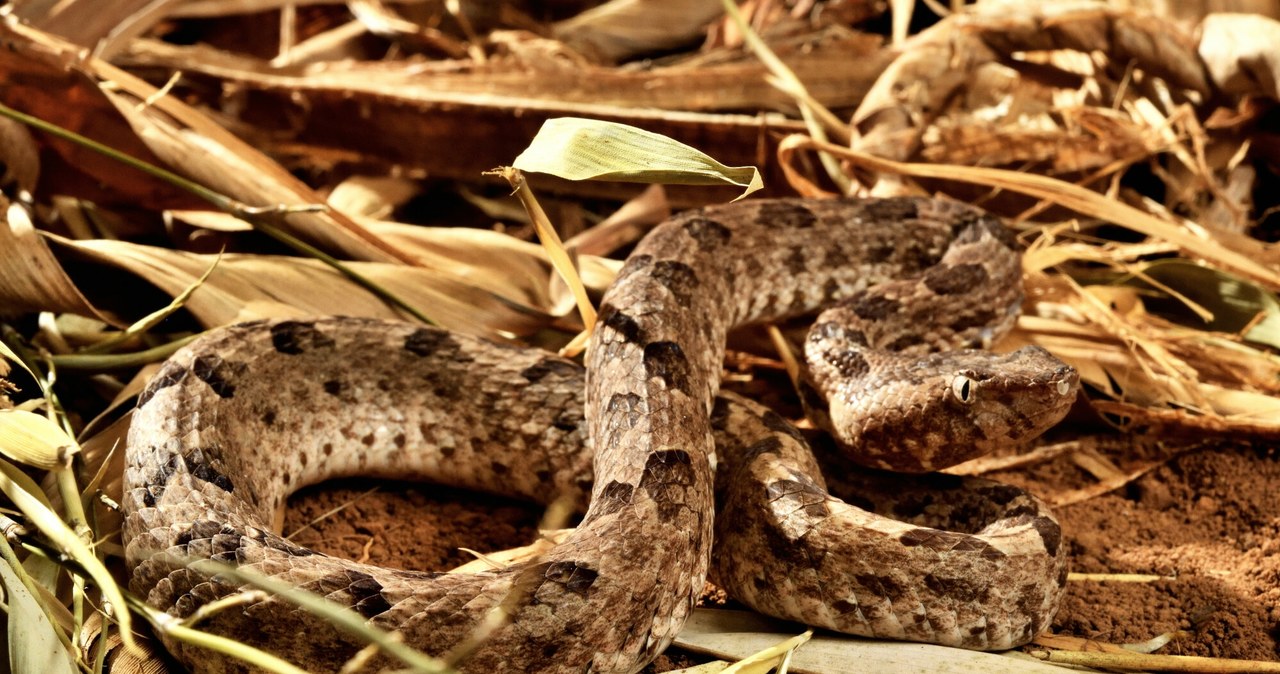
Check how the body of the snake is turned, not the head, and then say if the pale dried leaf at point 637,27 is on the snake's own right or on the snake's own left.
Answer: on the snake's own left

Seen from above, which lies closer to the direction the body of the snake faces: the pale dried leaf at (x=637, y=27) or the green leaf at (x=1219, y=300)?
the green leaf

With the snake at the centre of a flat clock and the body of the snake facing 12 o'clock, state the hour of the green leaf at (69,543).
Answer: The green leaf is roughly at 5 o'clock from the snake.

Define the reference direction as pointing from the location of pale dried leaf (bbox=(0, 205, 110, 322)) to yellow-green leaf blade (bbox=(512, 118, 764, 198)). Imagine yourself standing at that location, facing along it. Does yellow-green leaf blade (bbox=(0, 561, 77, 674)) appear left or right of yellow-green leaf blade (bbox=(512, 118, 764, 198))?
right

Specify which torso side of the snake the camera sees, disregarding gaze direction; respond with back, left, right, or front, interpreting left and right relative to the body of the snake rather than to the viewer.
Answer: right

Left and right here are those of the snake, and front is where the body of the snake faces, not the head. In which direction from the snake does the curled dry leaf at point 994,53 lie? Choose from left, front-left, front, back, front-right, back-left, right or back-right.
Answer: front-left

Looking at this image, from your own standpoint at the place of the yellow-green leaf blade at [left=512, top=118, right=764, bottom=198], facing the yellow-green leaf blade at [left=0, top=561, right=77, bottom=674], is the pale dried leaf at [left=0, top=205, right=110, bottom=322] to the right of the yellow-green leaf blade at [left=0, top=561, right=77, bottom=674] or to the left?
right

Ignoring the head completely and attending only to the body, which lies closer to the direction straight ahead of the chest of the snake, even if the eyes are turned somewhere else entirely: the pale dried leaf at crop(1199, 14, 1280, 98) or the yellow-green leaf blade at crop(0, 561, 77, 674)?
the pale dried leaf
